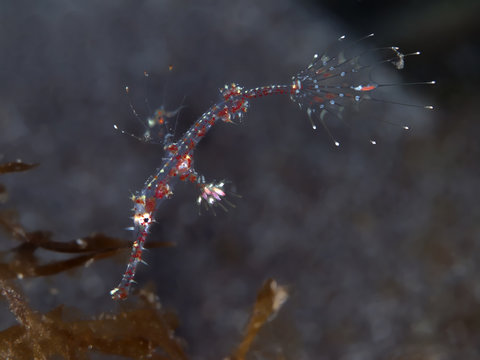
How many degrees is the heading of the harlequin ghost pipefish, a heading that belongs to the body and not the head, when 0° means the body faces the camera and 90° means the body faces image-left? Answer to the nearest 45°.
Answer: approximately 90°
